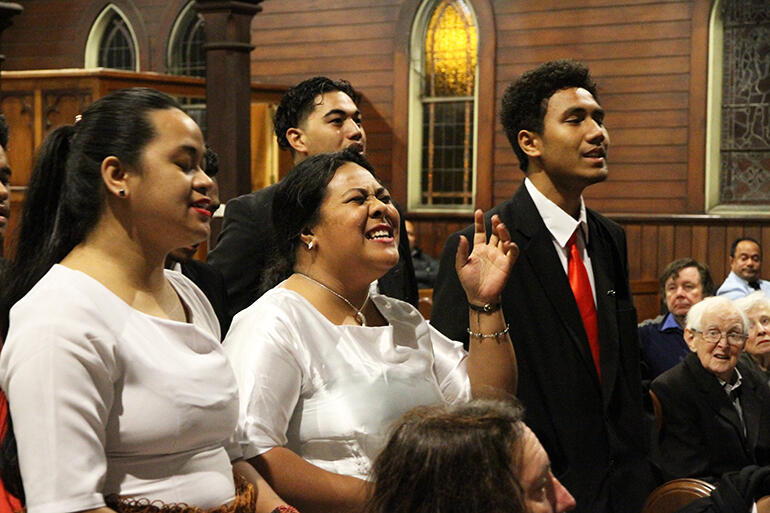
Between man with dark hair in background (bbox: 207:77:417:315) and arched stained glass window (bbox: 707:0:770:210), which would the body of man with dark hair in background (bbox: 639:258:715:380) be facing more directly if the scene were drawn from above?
the man with dark hair in background

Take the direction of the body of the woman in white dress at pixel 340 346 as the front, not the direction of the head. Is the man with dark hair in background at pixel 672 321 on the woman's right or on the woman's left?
on the woman's left

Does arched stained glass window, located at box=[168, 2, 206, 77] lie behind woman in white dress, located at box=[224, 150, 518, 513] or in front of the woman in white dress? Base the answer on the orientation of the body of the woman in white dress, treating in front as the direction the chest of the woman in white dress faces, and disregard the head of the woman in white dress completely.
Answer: behind

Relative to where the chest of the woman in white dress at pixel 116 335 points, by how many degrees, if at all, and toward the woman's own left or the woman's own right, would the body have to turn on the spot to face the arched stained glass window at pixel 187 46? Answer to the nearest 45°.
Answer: approximately 135° to the woman's own left

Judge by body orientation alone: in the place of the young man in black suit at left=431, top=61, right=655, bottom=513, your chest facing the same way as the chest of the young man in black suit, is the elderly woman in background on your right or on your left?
on your left

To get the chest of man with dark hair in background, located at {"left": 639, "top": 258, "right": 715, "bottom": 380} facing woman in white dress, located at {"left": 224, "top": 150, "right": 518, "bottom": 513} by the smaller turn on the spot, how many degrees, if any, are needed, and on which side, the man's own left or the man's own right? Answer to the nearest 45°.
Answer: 0° — they already face them

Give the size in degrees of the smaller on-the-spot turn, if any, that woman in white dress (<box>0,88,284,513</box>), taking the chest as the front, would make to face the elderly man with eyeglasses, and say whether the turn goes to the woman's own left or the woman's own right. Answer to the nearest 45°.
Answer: approximately 90° to the woman's own left

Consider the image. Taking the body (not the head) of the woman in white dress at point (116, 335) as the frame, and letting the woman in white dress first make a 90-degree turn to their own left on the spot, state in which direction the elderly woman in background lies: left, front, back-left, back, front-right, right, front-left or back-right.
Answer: front
